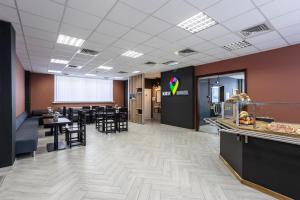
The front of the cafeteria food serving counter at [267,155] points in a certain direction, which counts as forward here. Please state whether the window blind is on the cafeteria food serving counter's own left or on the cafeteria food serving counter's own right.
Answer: on the cafeteria food serving counter's own right

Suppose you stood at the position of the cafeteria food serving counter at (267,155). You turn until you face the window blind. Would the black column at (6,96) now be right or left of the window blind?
left

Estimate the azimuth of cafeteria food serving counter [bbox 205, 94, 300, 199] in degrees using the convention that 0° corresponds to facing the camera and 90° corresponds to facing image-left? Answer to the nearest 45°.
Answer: approximately 45°

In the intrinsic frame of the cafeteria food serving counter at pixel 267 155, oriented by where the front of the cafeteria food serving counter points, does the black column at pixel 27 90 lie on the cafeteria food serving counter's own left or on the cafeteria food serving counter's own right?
on the cafeteria food serving counter's own right

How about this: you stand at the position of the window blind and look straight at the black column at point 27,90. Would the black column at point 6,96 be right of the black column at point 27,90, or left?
left

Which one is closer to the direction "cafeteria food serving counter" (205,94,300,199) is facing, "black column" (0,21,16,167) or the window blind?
the black column
